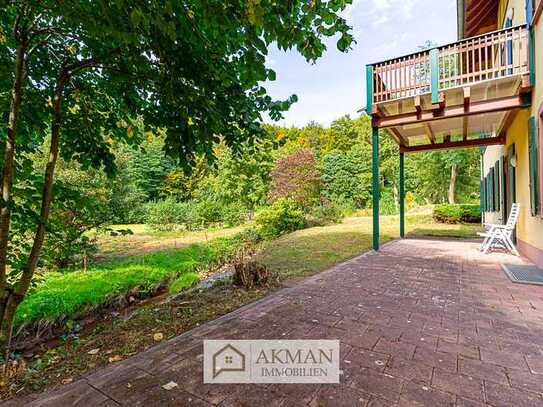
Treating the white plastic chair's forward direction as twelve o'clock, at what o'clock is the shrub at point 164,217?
The shrub is roughly at 12 o'clock from the white plastic chair.

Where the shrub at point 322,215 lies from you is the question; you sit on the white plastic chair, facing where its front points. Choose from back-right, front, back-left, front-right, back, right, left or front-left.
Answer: front-right

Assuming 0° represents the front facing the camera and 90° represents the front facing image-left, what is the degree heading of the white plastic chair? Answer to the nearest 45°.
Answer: approximately 90°

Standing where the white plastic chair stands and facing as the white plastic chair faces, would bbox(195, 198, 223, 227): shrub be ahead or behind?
ahead

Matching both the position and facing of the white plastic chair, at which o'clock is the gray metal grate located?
The gray metal grate is roughly at 9 o'clock from the white plastic chair.

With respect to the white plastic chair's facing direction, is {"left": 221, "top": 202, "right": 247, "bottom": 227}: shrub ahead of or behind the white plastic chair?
ahead

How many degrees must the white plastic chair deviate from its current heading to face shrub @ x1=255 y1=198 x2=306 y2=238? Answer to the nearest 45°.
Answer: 0° — it already faces it

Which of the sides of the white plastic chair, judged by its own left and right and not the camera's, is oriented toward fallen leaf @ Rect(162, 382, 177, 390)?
left

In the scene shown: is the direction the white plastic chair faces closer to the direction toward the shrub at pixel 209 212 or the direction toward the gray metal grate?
the shrub

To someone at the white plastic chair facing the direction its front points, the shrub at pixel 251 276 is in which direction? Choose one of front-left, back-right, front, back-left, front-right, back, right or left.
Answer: front-left

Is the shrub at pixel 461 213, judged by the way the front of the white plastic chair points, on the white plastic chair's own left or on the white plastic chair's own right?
on the white plastic chair's own right
